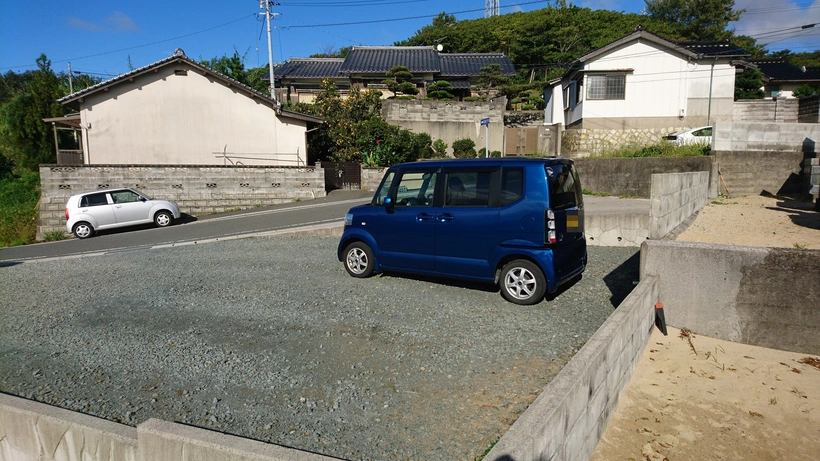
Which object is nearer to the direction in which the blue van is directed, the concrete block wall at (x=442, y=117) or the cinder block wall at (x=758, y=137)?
the concrete block wall

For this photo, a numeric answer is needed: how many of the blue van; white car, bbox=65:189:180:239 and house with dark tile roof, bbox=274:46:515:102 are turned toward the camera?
1

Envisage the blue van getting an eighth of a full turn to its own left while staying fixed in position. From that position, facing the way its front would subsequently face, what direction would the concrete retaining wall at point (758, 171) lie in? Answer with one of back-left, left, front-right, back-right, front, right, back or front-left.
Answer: back-right

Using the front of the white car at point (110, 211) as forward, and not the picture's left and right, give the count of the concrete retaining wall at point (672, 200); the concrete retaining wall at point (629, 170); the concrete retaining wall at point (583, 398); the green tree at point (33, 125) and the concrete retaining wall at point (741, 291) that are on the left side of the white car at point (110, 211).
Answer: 1

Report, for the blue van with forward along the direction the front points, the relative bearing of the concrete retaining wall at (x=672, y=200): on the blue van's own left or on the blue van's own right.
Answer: on the blue van's own right

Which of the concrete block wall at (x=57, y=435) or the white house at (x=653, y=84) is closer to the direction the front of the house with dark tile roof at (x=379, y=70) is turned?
the concrete block wall

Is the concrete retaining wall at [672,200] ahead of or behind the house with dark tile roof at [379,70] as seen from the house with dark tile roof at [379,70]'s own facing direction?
ahead

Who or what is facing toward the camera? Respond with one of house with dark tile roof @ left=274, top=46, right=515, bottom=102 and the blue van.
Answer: the house with dark tile roof

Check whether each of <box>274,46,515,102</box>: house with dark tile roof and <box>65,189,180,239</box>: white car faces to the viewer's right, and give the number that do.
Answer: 1

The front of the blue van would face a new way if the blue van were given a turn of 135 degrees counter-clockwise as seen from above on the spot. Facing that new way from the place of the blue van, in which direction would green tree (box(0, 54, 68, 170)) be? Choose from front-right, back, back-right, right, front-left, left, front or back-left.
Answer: back-right

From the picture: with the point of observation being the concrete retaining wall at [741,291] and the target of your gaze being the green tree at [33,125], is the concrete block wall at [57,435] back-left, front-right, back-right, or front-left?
front-left

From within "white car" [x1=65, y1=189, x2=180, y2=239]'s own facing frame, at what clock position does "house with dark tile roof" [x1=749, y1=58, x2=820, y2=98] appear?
The house with dark tile roof is roughly at 12 o'clock from the white car.

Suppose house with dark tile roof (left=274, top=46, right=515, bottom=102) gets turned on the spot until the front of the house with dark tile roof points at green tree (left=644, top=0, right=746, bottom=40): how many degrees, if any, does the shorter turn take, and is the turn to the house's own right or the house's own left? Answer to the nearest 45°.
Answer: approximately 90° to the house's own left

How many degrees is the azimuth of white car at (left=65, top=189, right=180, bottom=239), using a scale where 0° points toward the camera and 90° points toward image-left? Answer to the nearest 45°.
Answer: approximately 270°

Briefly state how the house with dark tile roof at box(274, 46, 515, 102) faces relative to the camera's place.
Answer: facing the viewer

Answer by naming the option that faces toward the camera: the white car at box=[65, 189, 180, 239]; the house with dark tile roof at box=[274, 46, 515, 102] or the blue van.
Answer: the house with dark tile roof

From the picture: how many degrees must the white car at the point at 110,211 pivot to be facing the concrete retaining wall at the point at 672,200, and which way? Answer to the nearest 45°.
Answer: approximately 45° to its right

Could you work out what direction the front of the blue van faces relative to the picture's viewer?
facing away from the viewer and to the left of the viewer

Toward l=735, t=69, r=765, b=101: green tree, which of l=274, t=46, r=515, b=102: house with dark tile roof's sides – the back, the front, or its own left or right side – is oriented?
left
